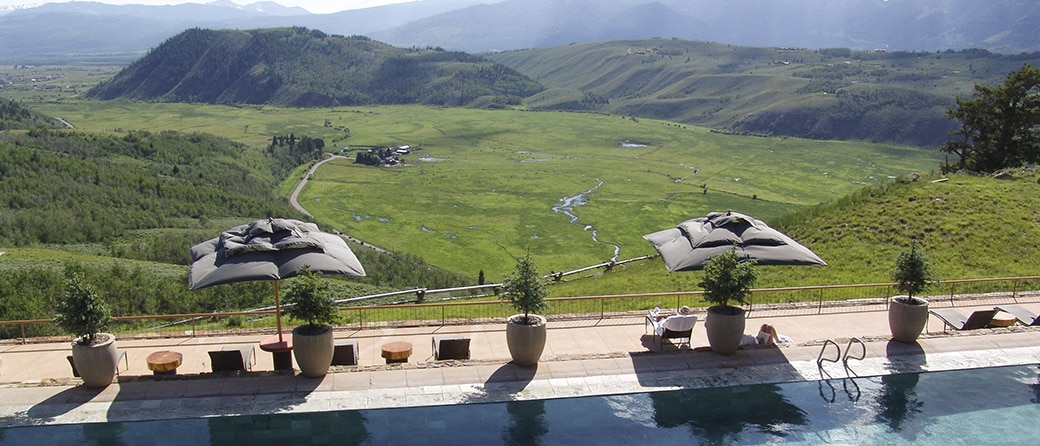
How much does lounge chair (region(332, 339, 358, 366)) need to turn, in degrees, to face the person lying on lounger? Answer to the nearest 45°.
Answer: approximately 90° to its right

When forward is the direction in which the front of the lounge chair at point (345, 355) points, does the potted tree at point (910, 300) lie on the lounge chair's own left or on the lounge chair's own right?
on the lounge chair's own right

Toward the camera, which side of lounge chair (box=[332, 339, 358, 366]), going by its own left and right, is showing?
back

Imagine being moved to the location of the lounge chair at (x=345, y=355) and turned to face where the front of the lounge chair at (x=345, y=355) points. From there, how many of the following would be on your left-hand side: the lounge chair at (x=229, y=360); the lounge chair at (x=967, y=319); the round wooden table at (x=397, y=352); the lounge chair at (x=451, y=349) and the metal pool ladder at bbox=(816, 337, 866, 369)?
1

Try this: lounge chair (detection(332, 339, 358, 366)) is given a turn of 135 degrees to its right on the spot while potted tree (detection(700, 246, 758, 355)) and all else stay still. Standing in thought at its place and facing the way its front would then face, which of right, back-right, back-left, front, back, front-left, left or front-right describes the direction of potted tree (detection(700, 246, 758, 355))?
front-left

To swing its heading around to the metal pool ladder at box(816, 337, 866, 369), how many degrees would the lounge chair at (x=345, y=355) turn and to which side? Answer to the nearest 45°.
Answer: approximately 90° to its right

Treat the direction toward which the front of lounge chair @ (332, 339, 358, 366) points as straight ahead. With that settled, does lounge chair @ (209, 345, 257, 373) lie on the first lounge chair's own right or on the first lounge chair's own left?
on the first lounge chair's own left

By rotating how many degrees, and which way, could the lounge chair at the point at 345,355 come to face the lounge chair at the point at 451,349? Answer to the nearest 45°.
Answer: approximately 90° to its right

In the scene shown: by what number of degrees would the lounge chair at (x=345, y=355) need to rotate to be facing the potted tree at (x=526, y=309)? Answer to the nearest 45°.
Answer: approximately 90° to its right

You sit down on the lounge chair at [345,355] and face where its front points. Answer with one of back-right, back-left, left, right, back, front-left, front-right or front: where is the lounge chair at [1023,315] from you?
right

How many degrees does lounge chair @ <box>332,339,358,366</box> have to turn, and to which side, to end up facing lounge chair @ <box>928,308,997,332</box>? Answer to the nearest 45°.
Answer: approximately 90° to its right

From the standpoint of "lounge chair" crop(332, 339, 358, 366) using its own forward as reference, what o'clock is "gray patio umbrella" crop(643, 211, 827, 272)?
The gray patio umbrella is roughly at 3 o'clock from the lounge chair.

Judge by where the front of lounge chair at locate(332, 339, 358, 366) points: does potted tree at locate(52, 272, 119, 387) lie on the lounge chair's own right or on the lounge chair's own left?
on the lounge chair's own left

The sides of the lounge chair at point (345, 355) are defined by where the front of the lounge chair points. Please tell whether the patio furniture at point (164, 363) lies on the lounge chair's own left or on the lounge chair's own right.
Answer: on the lounge chair's own left

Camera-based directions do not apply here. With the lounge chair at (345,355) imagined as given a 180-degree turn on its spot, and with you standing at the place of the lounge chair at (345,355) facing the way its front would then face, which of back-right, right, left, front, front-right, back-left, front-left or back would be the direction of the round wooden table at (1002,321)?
left
